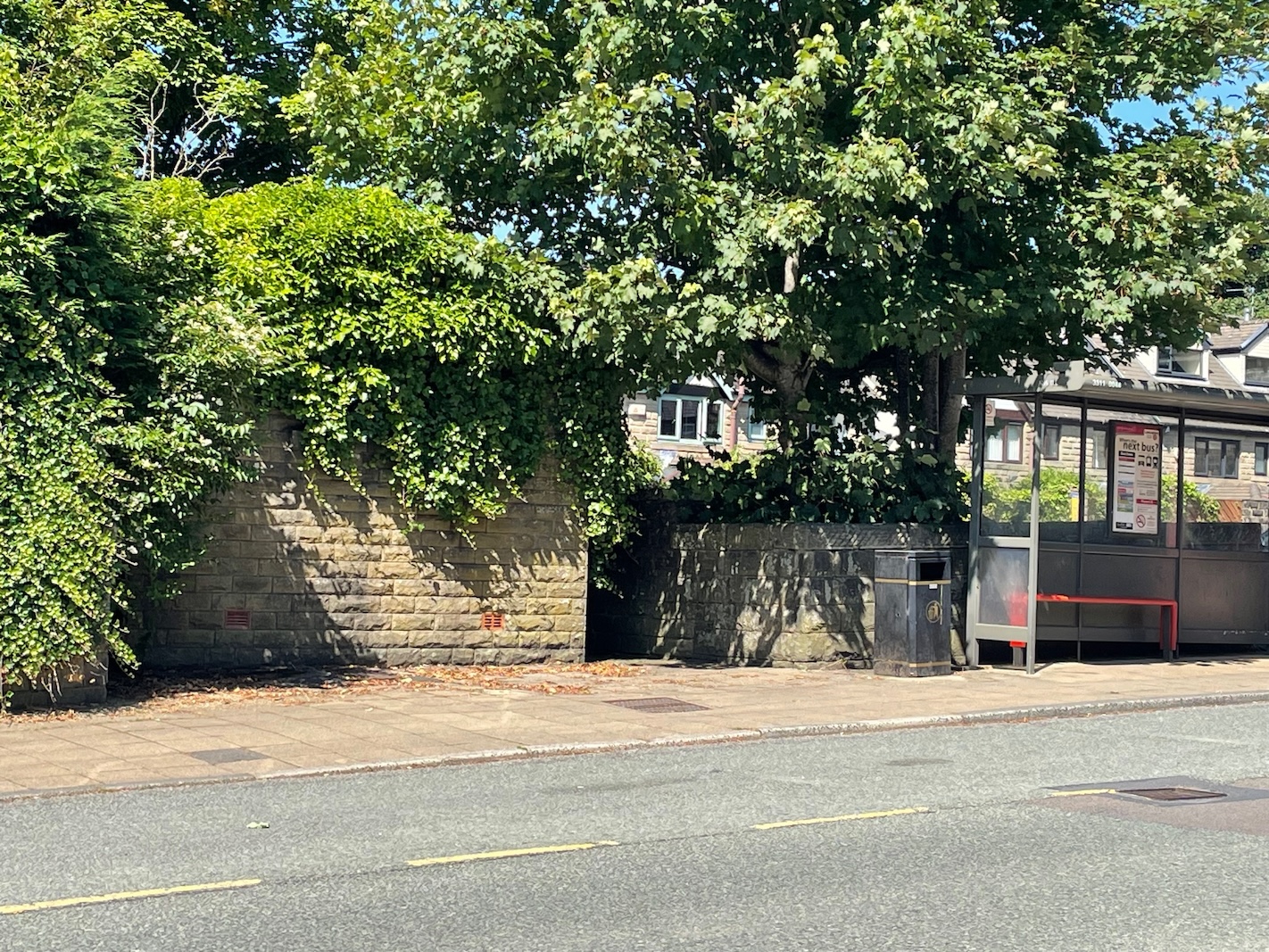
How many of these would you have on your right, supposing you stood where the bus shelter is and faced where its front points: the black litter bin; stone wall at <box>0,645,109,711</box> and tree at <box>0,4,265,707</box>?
3

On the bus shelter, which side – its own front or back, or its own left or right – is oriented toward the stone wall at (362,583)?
right

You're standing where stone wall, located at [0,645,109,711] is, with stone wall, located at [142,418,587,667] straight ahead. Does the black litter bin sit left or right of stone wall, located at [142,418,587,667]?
right

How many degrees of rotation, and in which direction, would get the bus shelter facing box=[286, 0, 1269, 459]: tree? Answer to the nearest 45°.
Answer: approximately 90° to its right

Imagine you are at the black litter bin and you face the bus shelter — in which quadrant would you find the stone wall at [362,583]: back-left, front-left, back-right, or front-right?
back-left

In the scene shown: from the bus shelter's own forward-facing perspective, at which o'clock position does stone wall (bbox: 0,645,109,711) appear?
The stone wall is roughly at 3 o'clock from the bus shelter.

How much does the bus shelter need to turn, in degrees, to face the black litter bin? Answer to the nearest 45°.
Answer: approximately 90° to its right

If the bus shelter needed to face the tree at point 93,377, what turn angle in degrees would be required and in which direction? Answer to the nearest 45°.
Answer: approximately 90° to its right

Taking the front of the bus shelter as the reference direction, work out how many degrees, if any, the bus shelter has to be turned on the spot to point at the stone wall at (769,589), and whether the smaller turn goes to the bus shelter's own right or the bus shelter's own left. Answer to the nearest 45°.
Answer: approximately 135° to the bus shelter's own right
